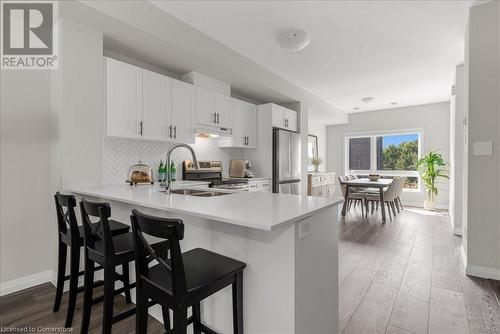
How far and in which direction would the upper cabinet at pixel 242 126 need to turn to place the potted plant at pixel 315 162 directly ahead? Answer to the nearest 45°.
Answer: approximately 90° to its left

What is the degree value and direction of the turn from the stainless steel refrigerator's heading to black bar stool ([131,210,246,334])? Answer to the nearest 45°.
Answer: approximately 45° to its right

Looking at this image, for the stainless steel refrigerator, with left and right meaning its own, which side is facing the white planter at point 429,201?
left

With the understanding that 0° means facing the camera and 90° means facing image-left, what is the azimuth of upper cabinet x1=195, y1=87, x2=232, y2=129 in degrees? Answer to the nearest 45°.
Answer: approximately 315°

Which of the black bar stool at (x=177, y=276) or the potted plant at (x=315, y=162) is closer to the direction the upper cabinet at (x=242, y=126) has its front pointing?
the black bar stool

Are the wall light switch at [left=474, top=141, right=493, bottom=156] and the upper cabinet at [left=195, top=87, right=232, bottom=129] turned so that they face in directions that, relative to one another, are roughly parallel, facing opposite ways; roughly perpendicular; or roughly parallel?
roughly perpendicular

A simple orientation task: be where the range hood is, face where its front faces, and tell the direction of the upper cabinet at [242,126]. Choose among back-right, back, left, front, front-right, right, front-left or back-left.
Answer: left

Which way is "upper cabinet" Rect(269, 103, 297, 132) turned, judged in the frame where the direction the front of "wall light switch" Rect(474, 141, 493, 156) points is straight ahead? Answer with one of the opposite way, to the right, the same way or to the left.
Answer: to the left

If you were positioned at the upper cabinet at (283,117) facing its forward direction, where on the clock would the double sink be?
The double sink is roughly at 2 o'clock from the upper cabinet.

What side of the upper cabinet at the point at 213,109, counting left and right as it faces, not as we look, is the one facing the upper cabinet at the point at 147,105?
right

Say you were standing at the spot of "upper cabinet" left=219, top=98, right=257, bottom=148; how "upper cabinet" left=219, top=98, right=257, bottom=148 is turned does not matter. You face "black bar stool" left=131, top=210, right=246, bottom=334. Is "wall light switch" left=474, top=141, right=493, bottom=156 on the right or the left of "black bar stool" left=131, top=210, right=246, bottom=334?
left

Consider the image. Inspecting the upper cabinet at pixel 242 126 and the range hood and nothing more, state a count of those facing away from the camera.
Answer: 0

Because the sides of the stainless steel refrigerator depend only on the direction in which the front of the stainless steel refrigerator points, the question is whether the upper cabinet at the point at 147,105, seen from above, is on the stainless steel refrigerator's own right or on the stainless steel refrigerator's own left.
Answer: on the stainless steel refrigerator's own right

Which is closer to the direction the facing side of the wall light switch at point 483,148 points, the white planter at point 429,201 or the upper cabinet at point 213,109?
the upper cabinet

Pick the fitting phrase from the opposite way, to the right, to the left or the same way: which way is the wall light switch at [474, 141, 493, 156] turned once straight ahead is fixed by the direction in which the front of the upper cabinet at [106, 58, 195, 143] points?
to the right

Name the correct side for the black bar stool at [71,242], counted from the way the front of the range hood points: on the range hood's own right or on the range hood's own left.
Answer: on the range hood's own right
